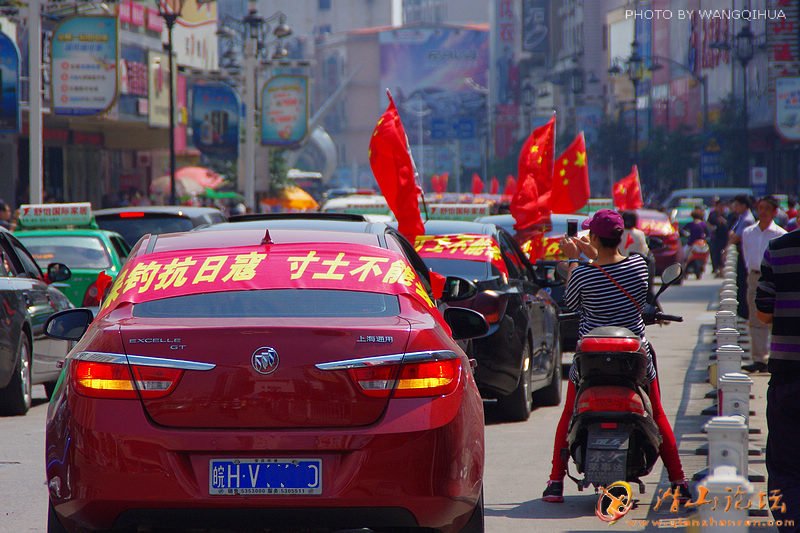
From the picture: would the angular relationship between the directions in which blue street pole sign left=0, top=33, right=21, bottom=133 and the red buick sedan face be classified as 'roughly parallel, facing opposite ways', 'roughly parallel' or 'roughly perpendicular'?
roughly parallel, facing opposite ways

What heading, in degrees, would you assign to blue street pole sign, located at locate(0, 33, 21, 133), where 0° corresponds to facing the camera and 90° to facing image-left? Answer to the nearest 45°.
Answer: approximately 0°

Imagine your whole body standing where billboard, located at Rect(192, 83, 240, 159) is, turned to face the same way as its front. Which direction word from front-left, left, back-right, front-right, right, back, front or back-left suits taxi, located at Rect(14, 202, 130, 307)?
front

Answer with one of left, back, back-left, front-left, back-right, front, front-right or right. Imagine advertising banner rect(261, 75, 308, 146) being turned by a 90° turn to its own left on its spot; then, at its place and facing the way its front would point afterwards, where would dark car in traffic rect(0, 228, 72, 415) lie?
right

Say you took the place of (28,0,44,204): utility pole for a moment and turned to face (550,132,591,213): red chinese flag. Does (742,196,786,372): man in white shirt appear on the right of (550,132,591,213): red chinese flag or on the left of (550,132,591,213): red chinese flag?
right

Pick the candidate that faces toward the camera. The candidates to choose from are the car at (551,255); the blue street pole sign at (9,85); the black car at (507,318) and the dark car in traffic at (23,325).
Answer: the blue street pole sign

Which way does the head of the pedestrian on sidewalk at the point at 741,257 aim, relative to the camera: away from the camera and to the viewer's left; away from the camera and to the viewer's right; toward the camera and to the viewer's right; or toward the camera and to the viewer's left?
toward the camera and to the viewer's left

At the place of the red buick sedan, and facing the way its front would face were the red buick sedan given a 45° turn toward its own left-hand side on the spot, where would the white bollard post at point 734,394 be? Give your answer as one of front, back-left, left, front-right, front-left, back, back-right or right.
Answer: right

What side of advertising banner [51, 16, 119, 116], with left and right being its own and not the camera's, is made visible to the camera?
front
